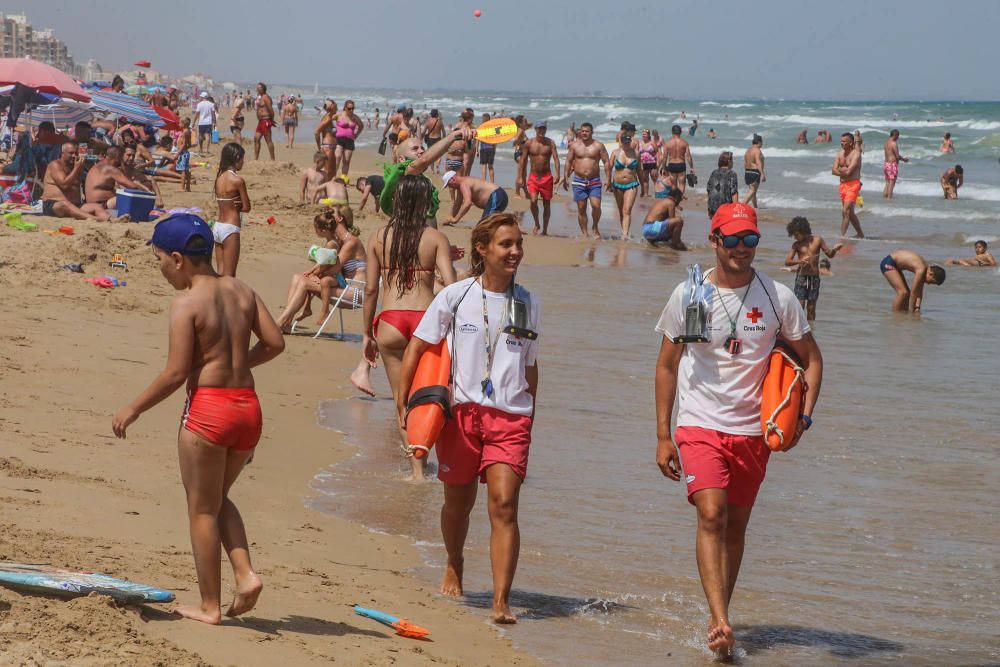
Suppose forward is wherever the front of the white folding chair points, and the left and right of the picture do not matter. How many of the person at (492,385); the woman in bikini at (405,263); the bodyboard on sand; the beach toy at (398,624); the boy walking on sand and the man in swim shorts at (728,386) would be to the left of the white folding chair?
6

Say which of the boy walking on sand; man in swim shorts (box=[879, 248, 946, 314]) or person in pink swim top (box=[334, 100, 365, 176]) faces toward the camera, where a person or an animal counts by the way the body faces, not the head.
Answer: the person in pink swim top

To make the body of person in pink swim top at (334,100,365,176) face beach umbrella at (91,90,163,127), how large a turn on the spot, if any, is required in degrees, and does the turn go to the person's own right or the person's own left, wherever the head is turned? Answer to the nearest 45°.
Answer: approximately 45° to the person's own right

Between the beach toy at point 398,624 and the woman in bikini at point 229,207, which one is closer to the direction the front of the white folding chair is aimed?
the woman in bikini

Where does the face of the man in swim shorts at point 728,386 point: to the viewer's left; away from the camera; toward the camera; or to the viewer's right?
toward the camera

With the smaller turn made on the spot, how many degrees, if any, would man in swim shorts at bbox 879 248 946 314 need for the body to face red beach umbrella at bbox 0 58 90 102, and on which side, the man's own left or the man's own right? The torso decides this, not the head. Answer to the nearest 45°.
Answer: approximately 180°

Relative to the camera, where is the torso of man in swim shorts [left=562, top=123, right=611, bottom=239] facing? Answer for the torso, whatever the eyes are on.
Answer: toward the camera

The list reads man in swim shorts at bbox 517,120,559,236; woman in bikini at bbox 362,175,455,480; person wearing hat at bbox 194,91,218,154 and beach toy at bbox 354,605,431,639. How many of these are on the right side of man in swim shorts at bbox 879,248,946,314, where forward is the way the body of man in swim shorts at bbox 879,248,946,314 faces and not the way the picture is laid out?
2

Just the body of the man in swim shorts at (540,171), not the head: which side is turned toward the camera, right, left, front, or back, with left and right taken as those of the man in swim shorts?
front

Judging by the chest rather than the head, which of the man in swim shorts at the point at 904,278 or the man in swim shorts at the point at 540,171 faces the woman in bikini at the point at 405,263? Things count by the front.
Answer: the man in swim shorts at the point at 540,171

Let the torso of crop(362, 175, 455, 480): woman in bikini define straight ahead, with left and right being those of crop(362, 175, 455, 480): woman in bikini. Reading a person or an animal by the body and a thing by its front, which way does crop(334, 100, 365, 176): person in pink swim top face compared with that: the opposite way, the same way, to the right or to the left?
the opposite way

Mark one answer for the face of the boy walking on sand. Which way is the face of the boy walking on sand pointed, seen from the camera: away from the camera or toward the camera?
away from the camera

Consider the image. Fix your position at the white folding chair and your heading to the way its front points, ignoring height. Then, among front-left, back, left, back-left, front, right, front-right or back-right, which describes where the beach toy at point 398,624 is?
left

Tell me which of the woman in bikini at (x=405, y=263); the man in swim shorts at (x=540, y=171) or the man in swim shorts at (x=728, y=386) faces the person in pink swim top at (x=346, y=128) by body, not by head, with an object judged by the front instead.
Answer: the woman in bikini at (x=405, y=263)

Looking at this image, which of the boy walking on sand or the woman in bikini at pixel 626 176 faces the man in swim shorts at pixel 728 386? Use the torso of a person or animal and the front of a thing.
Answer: the woman in bikini

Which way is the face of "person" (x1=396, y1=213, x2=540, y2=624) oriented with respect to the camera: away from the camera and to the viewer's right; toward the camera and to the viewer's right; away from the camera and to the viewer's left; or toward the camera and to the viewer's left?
toward the camera and to the viewer's right

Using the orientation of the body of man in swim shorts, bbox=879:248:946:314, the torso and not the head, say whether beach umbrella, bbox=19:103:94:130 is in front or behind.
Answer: behind

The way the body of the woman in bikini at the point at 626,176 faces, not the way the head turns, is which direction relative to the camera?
toward the camera

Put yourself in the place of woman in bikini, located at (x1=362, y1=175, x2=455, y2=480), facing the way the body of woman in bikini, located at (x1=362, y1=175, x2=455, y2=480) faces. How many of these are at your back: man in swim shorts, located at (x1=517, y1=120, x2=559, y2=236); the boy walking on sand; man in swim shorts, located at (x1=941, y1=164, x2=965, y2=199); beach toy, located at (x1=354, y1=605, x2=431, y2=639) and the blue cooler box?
2
